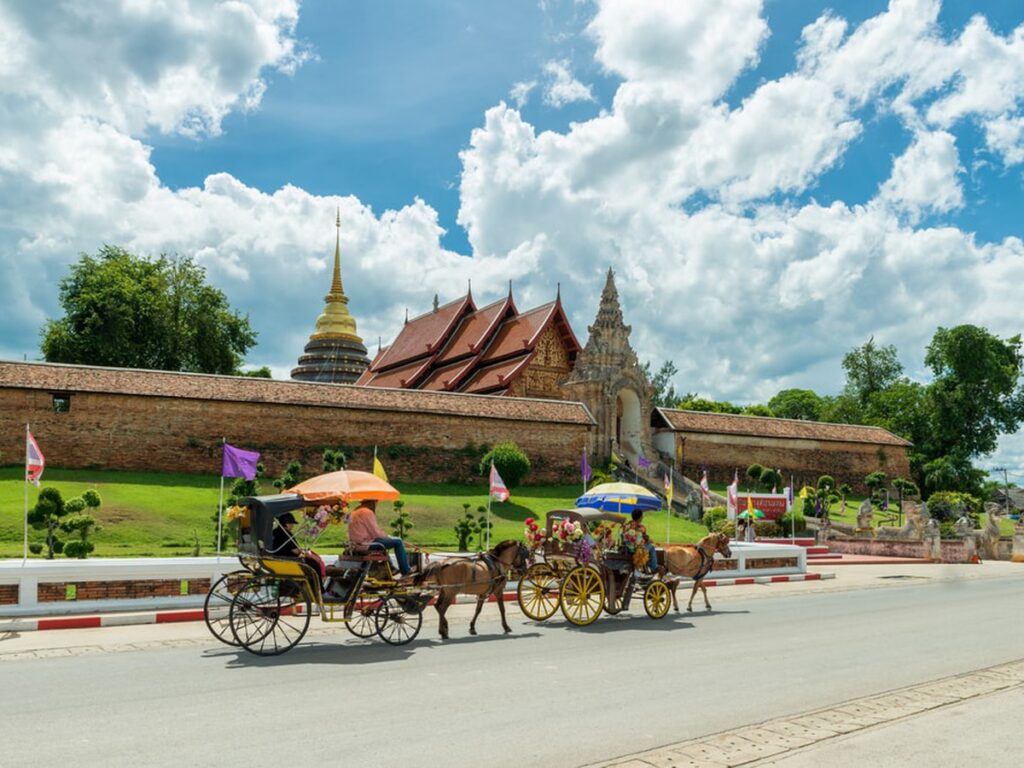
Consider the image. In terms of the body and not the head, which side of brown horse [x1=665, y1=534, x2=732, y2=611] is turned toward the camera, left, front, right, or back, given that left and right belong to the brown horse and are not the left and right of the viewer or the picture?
right

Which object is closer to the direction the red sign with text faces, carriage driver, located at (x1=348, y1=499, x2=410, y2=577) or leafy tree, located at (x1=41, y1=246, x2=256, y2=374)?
the carriage driver

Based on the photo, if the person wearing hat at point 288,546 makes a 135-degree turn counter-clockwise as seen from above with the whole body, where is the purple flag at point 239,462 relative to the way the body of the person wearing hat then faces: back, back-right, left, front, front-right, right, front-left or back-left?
front-right

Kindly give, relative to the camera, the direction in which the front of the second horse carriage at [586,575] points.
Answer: facing away from the viewer and to the right of the viewer

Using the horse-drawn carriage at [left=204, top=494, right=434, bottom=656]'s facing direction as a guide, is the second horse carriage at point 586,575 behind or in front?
in front

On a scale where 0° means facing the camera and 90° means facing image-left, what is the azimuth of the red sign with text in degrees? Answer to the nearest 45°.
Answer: approximately 0°

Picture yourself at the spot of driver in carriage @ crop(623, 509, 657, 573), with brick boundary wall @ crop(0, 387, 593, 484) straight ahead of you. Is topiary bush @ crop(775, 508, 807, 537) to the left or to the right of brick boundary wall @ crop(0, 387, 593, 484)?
right

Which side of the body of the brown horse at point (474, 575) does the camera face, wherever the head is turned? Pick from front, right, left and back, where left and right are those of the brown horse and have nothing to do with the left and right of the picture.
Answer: right

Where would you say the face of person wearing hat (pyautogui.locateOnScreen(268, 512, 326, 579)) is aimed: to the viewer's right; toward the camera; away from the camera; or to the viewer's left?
to the viewer's right

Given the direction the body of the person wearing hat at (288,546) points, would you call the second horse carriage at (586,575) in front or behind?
in front

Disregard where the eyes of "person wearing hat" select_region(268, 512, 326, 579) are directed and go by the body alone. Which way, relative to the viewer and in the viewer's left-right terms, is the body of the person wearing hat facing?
facing to the right of the viewer

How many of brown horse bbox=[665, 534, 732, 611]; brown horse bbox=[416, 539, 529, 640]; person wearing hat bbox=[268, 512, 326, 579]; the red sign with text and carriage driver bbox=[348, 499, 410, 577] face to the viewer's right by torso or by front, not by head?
4

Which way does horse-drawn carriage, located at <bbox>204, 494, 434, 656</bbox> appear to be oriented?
to the viewer's right

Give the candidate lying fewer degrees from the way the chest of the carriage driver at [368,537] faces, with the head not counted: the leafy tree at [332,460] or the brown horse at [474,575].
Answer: the brown horse

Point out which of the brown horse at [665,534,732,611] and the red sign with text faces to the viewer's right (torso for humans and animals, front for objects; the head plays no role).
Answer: the brown horse

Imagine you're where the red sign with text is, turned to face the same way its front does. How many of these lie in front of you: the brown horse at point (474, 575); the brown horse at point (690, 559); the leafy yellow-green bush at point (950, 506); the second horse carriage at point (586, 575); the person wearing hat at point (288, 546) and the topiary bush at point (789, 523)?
4

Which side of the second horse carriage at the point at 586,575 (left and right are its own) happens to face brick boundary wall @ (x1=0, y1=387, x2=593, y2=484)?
left

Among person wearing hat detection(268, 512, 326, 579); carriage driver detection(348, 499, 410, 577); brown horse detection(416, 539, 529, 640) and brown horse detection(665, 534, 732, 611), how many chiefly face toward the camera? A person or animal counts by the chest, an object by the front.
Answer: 0

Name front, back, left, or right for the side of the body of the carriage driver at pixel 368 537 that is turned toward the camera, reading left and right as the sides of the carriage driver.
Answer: right
